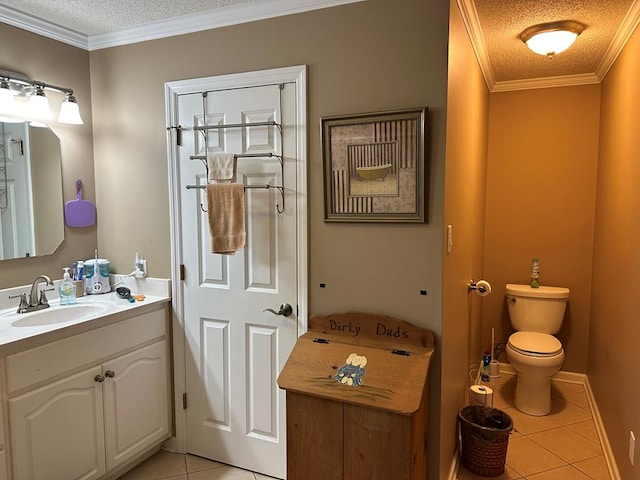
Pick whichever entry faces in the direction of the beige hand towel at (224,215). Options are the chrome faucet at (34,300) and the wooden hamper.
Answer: the chrome faucet

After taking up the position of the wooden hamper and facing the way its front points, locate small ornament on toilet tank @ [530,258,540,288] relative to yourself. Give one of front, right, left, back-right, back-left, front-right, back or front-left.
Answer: back-left

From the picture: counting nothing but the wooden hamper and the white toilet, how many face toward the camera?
2

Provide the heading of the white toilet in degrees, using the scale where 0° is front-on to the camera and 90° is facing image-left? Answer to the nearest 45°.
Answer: approximately 0°

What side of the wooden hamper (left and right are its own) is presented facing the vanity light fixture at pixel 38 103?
right

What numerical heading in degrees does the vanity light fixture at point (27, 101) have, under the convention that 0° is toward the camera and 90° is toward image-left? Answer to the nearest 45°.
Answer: approximately 315°

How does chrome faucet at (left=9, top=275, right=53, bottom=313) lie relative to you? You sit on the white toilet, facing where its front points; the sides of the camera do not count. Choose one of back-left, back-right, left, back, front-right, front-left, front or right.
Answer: front-right

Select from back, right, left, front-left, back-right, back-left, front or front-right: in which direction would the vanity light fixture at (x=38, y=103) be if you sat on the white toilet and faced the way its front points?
front-right

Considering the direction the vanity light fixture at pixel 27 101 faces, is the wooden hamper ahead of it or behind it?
ahead

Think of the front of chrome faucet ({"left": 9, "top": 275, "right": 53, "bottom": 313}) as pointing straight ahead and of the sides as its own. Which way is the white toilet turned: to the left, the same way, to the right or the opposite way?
to the right

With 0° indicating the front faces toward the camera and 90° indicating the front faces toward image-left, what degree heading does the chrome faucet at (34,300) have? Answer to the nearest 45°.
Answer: approximately 315°
